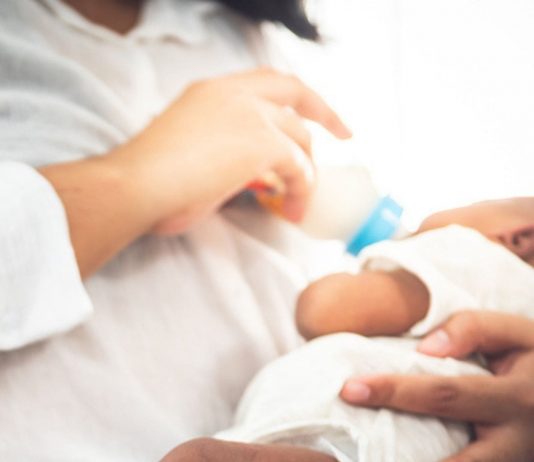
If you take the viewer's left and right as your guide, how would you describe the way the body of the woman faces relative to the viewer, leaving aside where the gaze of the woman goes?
facing the viewer and to the right of the viewer
